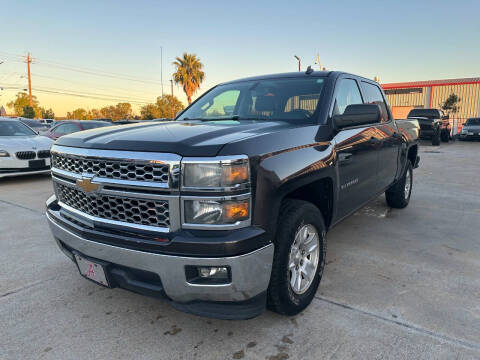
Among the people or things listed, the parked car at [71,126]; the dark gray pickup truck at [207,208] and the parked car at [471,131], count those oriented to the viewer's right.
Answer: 0

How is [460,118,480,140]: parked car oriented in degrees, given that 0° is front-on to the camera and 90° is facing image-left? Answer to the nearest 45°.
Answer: approximately 45°

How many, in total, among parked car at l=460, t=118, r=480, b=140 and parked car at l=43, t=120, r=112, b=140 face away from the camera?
0

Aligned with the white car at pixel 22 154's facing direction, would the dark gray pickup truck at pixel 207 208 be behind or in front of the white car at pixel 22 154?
in front

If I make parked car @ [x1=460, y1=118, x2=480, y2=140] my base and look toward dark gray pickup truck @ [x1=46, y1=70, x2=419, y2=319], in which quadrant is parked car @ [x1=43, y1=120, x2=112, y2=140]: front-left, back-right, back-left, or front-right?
front-right

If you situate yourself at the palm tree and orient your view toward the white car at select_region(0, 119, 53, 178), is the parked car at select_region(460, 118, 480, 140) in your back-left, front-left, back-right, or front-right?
front-left

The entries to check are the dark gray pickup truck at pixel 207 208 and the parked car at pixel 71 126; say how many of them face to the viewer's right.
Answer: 0

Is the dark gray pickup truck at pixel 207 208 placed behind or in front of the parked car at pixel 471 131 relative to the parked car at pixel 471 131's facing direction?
in front

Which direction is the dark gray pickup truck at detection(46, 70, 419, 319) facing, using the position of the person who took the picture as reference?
facing the viewer and to the left of the viewer

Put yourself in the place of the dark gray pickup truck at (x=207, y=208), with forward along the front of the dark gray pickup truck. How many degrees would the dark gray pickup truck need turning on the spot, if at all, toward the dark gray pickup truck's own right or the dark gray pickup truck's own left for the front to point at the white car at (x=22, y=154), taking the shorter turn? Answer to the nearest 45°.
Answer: approximately 90° to the dark gray pickup truck's own right

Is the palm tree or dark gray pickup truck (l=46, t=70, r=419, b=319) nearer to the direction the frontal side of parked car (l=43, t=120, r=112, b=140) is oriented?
the dark gray pickup truck

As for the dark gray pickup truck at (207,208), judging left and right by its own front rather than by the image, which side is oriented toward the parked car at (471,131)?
back
